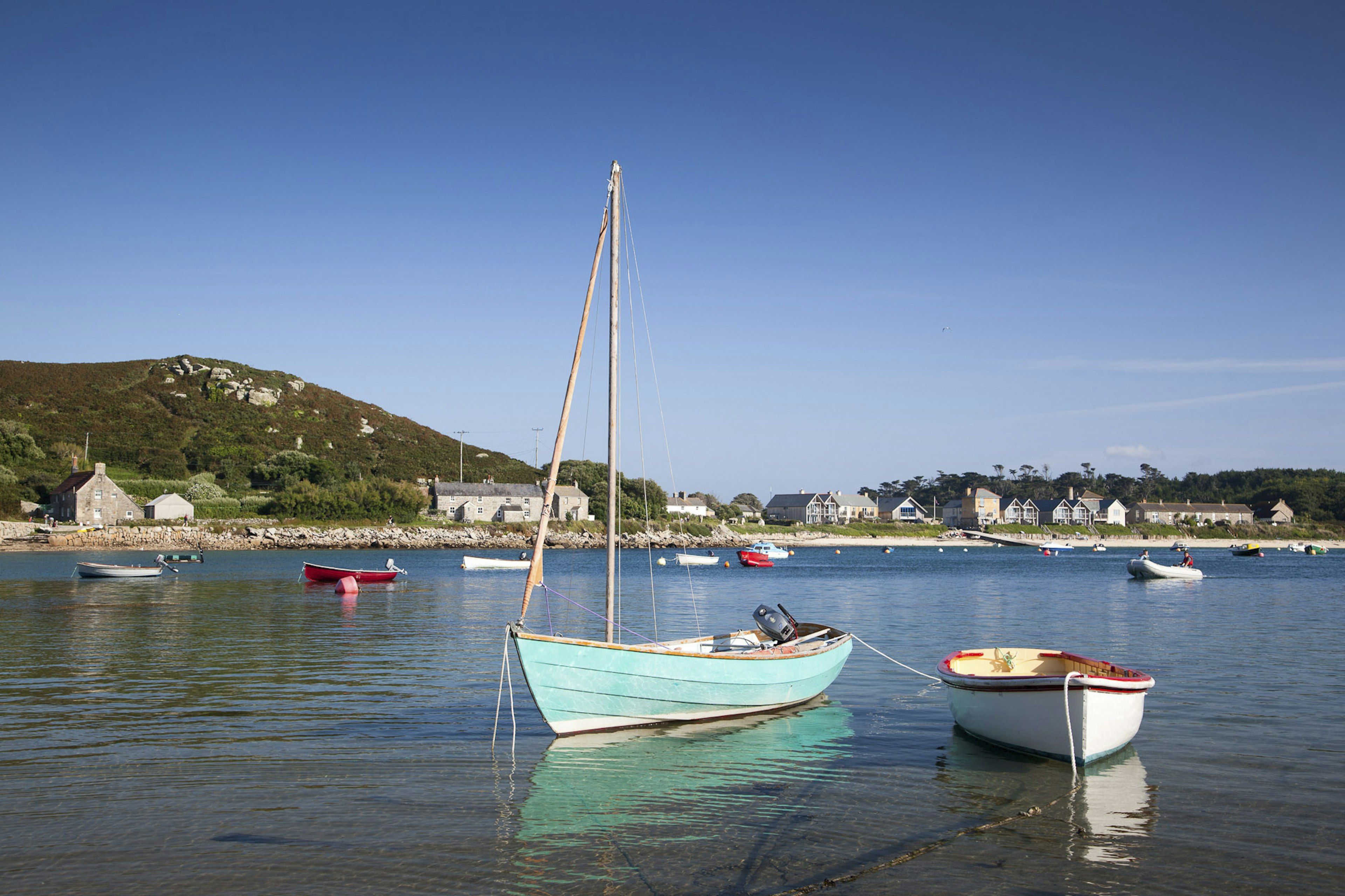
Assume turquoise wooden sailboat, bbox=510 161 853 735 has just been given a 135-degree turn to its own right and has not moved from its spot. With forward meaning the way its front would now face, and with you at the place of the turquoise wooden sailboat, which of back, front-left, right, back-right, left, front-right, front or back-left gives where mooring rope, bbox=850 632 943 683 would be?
front-right

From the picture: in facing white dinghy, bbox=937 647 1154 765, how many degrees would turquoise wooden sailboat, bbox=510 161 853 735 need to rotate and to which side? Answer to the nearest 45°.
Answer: approximately 135° to its left
